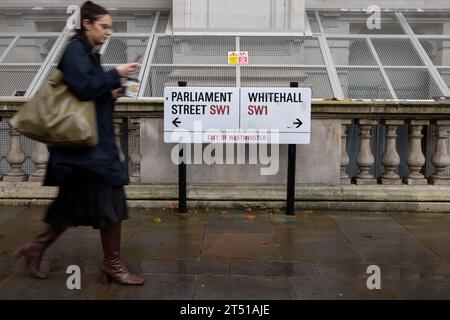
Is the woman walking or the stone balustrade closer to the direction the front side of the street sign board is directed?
the woman walking

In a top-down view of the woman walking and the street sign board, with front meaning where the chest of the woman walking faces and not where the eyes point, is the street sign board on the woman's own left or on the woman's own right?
on the woman's own left

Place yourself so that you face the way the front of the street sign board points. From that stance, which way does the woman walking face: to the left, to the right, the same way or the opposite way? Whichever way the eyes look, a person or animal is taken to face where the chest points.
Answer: to the left

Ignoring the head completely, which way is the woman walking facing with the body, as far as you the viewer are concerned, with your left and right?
facing to the right of the viewer

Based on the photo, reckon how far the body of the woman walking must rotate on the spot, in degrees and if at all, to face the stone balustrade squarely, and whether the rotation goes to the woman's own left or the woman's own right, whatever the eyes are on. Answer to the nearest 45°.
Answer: approximately 45° to the woman's own left

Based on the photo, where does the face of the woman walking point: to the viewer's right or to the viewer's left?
to the viewer's right

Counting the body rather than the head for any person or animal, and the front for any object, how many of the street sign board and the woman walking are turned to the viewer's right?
1
